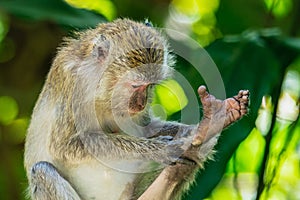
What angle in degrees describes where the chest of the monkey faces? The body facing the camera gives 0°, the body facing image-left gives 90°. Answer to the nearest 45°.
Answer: approximately 315°

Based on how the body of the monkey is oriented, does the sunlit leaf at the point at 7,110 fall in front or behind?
behind

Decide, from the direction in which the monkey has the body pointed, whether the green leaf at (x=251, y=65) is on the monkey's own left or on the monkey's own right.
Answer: on the monkey's own left

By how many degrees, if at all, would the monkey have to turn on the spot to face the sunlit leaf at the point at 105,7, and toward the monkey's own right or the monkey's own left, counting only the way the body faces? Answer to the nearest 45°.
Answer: approximately 135° to the monkey's own left

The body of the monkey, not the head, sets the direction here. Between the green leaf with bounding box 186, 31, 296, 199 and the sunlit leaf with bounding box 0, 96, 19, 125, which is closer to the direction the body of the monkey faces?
the green leaf

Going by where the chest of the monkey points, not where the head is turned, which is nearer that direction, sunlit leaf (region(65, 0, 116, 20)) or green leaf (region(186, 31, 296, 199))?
the green leaf
